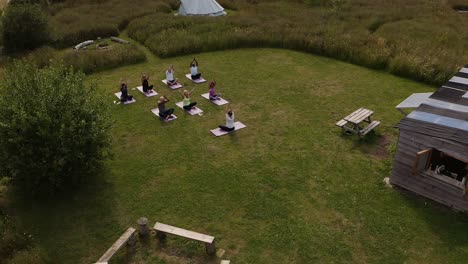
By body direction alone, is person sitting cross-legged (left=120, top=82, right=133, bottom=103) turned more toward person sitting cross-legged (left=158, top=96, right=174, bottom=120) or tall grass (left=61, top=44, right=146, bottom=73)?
the person sitting cross-legged

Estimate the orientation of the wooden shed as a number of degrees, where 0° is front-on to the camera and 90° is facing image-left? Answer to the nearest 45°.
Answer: approximately 45°

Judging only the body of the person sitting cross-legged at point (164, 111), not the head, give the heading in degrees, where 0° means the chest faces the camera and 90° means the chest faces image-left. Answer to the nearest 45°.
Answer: approximately 315°

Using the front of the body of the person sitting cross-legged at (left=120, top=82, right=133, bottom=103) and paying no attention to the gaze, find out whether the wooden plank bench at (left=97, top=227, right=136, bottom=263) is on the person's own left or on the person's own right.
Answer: on the person's own right

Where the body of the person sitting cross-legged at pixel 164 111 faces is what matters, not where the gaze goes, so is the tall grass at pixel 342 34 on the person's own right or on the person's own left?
on the person's own left

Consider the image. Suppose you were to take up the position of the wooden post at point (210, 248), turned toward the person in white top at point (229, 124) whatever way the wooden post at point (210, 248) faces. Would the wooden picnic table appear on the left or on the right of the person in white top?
right

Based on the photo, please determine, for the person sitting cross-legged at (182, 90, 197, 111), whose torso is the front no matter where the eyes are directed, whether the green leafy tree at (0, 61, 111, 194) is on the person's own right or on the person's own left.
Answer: on the person's own right

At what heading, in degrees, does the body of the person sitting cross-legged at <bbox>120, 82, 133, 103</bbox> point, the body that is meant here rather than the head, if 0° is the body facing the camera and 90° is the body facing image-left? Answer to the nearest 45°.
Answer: approximately 315°

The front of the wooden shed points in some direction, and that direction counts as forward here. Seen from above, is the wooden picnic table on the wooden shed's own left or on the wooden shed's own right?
on the wooden shed's own right

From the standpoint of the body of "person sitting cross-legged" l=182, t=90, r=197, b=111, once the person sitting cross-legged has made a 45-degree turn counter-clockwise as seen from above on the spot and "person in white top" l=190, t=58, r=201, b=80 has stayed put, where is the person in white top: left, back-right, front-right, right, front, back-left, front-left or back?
left
